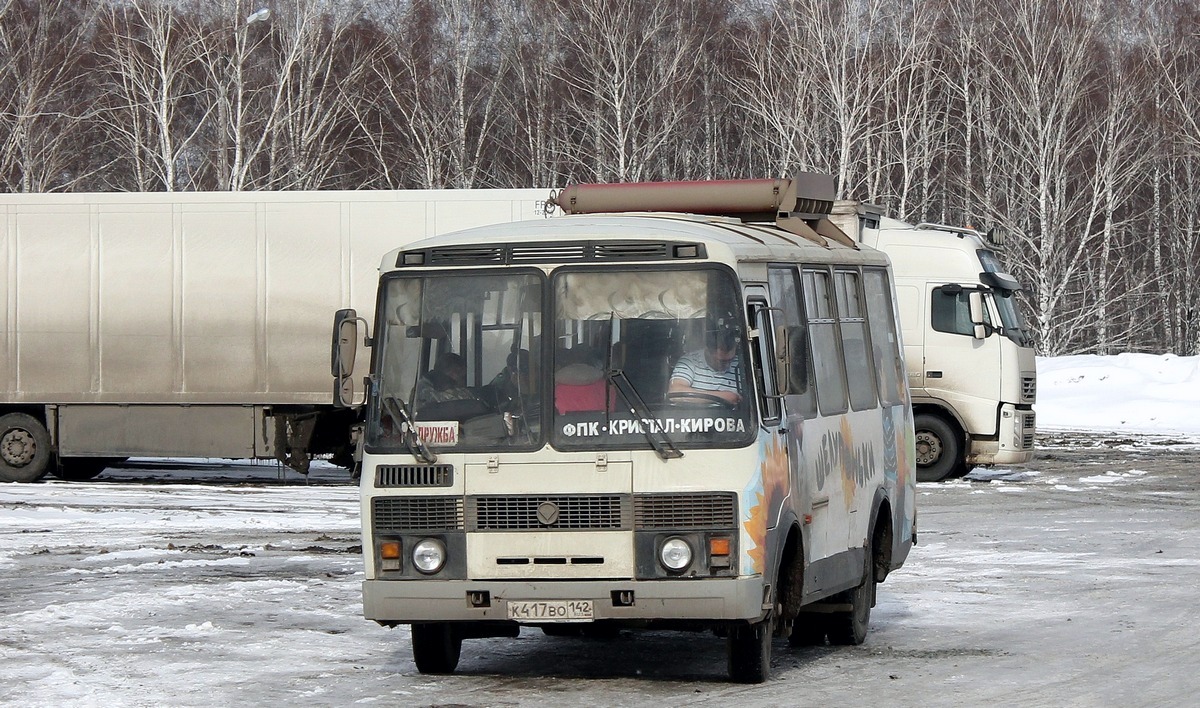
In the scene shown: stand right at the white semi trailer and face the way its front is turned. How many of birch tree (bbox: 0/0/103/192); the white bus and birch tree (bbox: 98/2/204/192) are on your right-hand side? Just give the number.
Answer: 1

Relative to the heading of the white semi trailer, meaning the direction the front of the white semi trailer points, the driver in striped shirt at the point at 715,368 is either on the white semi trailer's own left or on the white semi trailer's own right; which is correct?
on the white semi trailer's own right

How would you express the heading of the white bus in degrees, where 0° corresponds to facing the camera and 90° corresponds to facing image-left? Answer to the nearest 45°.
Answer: approximately 0°

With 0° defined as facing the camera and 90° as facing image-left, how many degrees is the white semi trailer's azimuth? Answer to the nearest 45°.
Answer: approximately 270°

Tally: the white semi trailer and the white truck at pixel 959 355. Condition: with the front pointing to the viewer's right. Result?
2

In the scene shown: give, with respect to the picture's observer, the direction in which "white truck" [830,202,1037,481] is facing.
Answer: facing to the right of the viewer

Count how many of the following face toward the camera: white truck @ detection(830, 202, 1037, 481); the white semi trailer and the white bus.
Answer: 1

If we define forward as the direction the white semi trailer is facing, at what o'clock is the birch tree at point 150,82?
The birch tree is roughly at 9 o'clock from the white semi trailer.

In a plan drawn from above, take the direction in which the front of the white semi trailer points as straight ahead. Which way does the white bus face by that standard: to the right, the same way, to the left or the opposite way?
to the right

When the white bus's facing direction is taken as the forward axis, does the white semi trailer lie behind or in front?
behind

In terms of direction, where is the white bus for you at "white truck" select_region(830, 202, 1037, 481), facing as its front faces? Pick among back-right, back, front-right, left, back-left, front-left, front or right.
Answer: right

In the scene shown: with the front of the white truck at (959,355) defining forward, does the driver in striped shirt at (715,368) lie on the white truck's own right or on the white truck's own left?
on the white truck's own right

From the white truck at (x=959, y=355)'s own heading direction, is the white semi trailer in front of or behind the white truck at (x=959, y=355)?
behind
